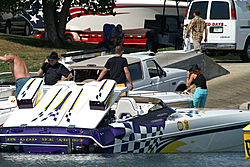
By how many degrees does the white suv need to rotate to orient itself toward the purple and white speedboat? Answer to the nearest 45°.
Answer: approximately 135° to its right

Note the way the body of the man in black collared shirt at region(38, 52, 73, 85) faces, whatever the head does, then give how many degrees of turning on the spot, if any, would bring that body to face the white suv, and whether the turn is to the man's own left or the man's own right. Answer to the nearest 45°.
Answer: approximately 90° to the man's own left

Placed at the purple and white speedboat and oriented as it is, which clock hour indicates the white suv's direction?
The white suv is roughly at 11 o'clock from the purple and white speedboat.

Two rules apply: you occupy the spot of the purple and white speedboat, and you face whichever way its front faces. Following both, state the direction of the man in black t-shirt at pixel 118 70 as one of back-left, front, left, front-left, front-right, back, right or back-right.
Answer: front-left

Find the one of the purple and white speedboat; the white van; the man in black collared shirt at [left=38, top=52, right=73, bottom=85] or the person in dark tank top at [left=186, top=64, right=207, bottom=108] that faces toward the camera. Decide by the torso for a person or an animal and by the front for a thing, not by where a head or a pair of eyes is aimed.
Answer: the man in black collared shirt

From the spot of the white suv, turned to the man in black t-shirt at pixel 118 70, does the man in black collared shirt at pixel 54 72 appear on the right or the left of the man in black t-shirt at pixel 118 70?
right

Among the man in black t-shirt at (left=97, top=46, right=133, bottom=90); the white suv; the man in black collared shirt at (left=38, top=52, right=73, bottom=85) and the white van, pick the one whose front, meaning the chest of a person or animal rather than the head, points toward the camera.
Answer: the man in black collared shirt at (left=38, top=52, right=73, bottom=85)

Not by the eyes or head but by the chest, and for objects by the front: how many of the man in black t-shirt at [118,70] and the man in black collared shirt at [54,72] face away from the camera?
1

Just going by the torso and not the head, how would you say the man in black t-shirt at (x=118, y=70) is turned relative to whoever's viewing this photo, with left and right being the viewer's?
facing away from the viewer

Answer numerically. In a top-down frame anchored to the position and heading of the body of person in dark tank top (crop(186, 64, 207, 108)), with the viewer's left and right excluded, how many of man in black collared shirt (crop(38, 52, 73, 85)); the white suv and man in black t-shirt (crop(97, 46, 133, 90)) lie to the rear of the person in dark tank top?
0

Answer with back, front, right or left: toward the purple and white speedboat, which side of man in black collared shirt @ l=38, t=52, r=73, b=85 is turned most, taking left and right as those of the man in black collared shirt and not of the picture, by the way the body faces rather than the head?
front

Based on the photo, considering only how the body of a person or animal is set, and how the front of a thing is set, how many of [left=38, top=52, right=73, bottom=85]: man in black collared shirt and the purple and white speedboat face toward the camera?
1

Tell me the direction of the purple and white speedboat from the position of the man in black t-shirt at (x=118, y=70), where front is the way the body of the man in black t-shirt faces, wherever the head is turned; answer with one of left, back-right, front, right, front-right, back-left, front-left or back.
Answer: back

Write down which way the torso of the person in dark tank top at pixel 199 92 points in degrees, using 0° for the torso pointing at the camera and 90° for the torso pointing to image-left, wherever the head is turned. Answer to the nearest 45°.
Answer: approximately 135°

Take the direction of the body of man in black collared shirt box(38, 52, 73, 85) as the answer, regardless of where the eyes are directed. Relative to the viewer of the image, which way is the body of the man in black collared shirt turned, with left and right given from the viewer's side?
facing the viewer

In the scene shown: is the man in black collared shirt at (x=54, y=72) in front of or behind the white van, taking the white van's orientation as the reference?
behind
